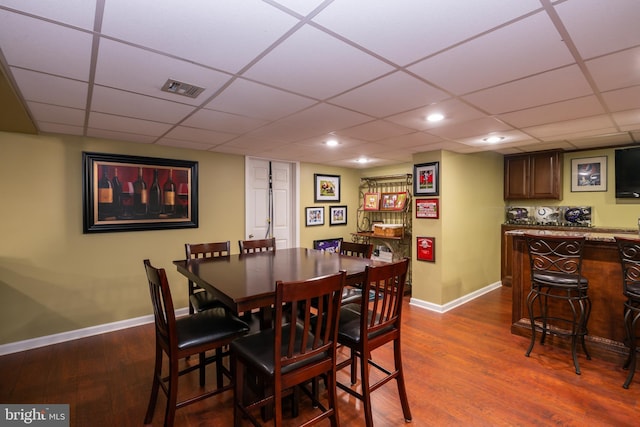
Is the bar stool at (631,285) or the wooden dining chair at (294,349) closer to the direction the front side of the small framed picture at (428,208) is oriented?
the wooden dining chair

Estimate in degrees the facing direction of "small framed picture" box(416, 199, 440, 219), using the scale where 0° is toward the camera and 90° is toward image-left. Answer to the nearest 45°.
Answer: approximately 45°

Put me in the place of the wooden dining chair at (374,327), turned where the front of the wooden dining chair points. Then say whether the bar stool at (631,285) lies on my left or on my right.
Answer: on my right

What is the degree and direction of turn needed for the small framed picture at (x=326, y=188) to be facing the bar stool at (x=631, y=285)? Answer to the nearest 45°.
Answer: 0° — it already faces it

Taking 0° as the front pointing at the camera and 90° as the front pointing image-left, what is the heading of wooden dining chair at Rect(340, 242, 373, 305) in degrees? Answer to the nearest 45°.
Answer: approximately 45°

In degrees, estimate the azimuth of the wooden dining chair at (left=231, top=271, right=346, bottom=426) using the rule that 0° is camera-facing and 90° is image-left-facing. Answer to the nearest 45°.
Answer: approximately 135°

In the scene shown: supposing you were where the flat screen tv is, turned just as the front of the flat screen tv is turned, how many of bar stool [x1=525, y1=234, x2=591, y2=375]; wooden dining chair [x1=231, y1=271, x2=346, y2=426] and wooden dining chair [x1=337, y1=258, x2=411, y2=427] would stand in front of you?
3

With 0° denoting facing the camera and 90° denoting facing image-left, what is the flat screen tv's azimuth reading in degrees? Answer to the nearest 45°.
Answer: approximately 0°
